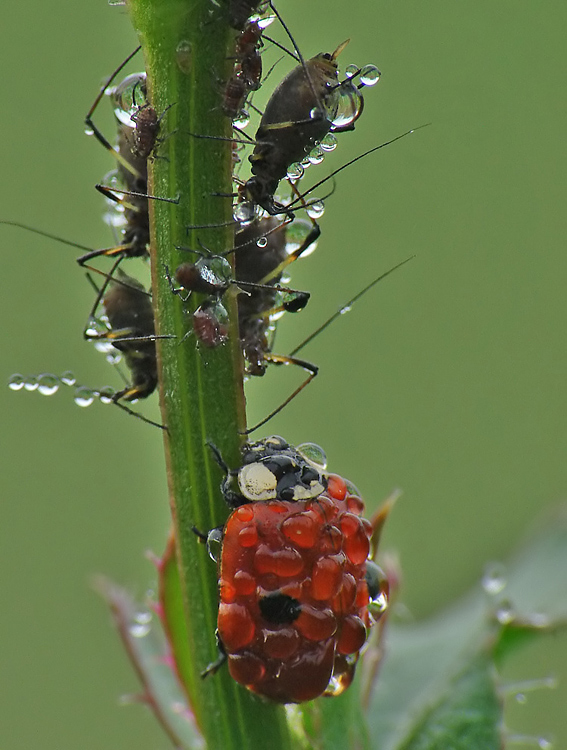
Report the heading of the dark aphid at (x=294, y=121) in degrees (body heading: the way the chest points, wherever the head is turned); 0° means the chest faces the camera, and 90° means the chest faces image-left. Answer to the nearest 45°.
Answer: approximately 90°
